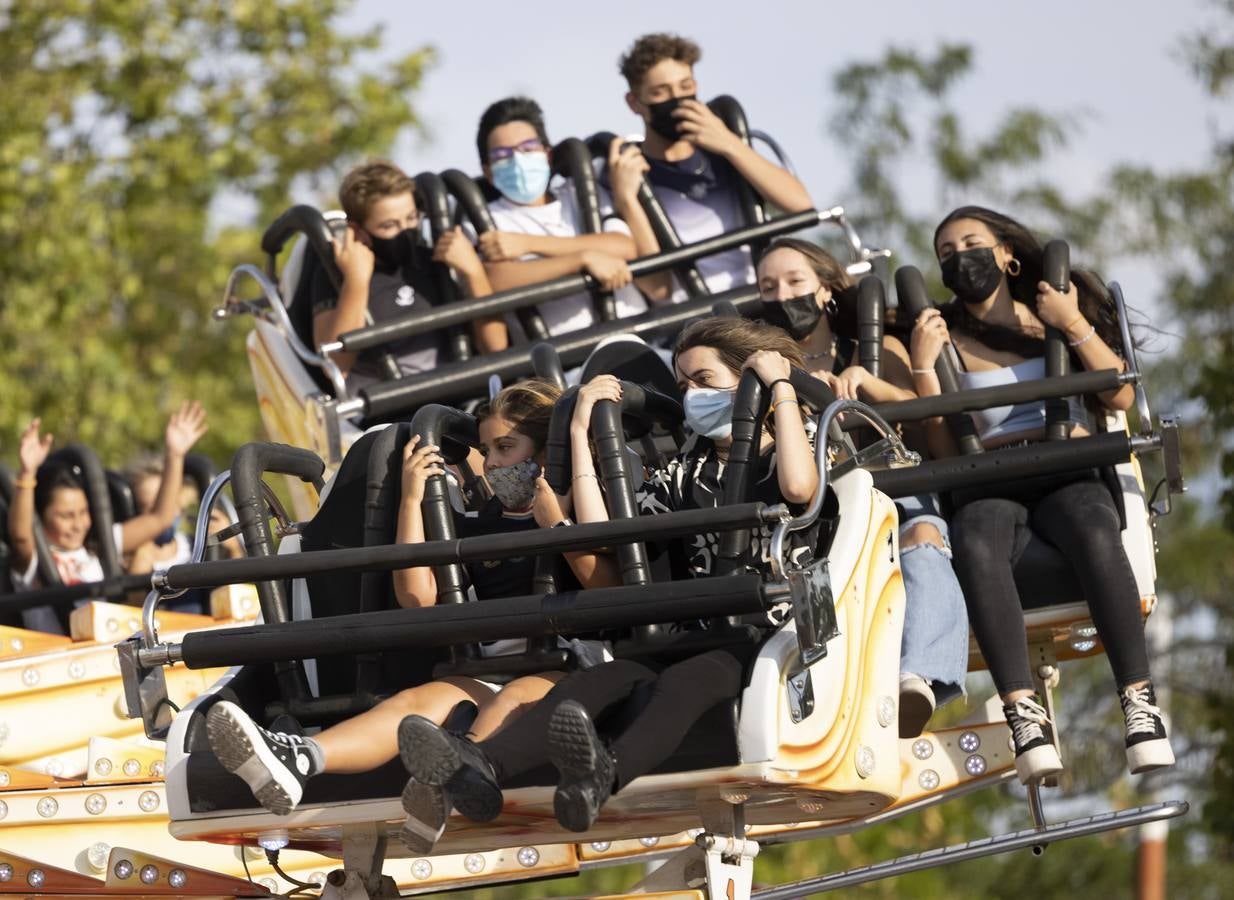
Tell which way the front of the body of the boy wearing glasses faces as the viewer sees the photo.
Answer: toward the camera

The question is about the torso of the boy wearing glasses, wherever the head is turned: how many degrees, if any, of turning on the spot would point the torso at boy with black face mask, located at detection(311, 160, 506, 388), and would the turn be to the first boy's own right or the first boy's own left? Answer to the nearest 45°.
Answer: approximately 90° to the first boy's own right

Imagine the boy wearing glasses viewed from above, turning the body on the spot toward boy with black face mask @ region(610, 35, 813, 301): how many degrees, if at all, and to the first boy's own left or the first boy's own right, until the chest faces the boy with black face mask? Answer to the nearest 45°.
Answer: approximately 90° to the first boy's own left

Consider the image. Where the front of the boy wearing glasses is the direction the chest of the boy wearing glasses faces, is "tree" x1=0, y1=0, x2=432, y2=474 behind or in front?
behind

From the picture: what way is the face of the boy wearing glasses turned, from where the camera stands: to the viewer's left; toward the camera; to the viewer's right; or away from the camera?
toward the camera

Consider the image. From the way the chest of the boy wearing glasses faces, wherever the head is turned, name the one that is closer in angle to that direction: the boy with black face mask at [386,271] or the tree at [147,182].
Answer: the boy with black face mask
